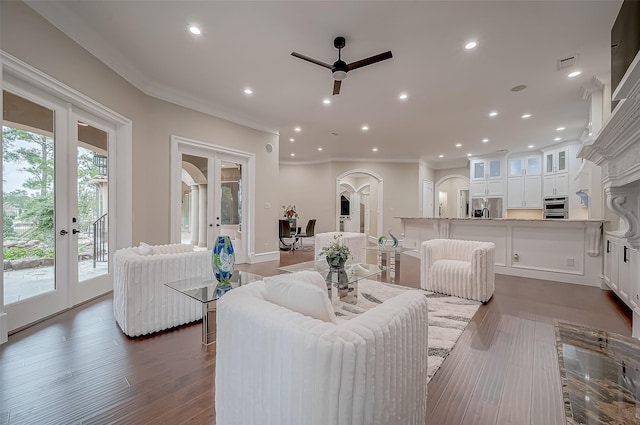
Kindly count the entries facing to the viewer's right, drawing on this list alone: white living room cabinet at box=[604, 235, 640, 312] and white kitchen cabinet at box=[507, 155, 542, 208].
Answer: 0

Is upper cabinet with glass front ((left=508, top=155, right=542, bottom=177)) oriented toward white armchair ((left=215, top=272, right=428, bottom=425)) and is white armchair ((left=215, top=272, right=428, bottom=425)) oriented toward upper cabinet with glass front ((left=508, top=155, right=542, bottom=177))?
yes

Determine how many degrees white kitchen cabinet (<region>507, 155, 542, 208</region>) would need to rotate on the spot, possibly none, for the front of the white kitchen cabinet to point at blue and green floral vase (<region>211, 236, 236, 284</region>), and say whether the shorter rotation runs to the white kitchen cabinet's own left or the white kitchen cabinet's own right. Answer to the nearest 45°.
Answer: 0° — it already faces it

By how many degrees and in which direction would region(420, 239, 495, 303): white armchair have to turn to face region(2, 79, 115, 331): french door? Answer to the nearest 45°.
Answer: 0° — it already faces it

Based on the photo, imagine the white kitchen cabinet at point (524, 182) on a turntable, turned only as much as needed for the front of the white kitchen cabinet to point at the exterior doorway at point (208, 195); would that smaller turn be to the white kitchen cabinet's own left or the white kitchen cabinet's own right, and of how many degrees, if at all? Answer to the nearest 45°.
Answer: approximately 45° to the white kitchen cabinet's own right

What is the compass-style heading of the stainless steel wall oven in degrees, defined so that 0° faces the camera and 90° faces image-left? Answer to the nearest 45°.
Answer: approximately 45°

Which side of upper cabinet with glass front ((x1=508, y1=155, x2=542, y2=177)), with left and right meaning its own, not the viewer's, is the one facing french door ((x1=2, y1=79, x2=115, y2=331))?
front

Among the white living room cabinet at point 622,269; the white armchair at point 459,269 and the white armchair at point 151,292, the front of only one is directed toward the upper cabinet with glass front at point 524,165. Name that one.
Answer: the white armchair at point 151,292

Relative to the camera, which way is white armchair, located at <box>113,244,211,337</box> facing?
to the viewer's right

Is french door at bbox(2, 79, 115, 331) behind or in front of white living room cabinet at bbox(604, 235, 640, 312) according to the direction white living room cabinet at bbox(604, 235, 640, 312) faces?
in front
